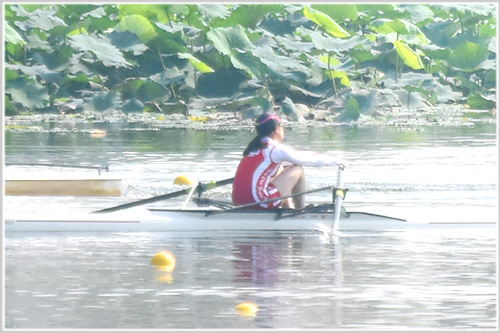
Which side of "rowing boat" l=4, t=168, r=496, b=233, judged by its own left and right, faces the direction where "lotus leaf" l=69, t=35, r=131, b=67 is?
right

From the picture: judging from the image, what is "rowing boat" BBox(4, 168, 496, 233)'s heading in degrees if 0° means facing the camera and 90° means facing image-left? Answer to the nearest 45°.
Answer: approximately 90°

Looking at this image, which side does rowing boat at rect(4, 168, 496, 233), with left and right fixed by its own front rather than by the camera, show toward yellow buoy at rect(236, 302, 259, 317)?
left

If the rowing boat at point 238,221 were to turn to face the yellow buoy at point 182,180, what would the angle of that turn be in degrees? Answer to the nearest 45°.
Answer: approximately 90° to its right

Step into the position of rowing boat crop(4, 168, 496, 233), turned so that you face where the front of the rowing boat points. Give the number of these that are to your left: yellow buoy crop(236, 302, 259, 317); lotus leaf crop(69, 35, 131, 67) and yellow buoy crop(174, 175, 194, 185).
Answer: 1
